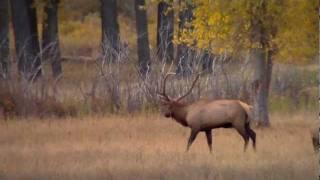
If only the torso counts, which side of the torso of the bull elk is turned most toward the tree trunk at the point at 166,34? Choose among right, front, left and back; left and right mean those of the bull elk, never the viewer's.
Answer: right

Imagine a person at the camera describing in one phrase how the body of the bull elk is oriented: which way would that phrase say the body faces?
to the viewer's left

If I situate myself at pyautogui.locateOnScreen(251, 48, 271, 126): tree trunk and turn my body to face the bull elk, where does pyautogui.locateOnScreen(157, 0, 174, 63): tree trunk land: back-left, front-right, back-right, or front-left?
back-right
